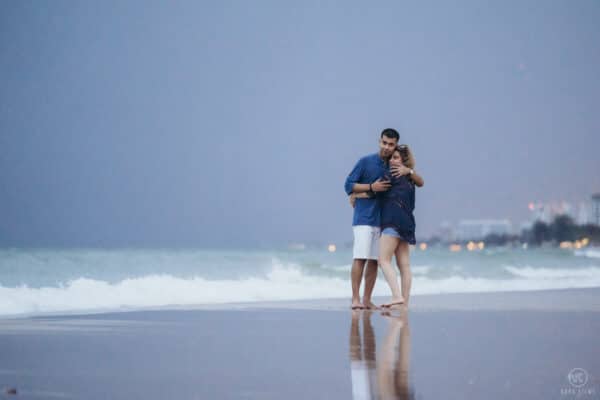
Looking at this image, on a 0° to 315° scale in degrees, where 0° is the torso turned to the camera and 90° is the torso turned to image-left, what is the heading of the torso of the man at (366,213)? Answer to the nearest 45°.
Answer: approximately 315°
